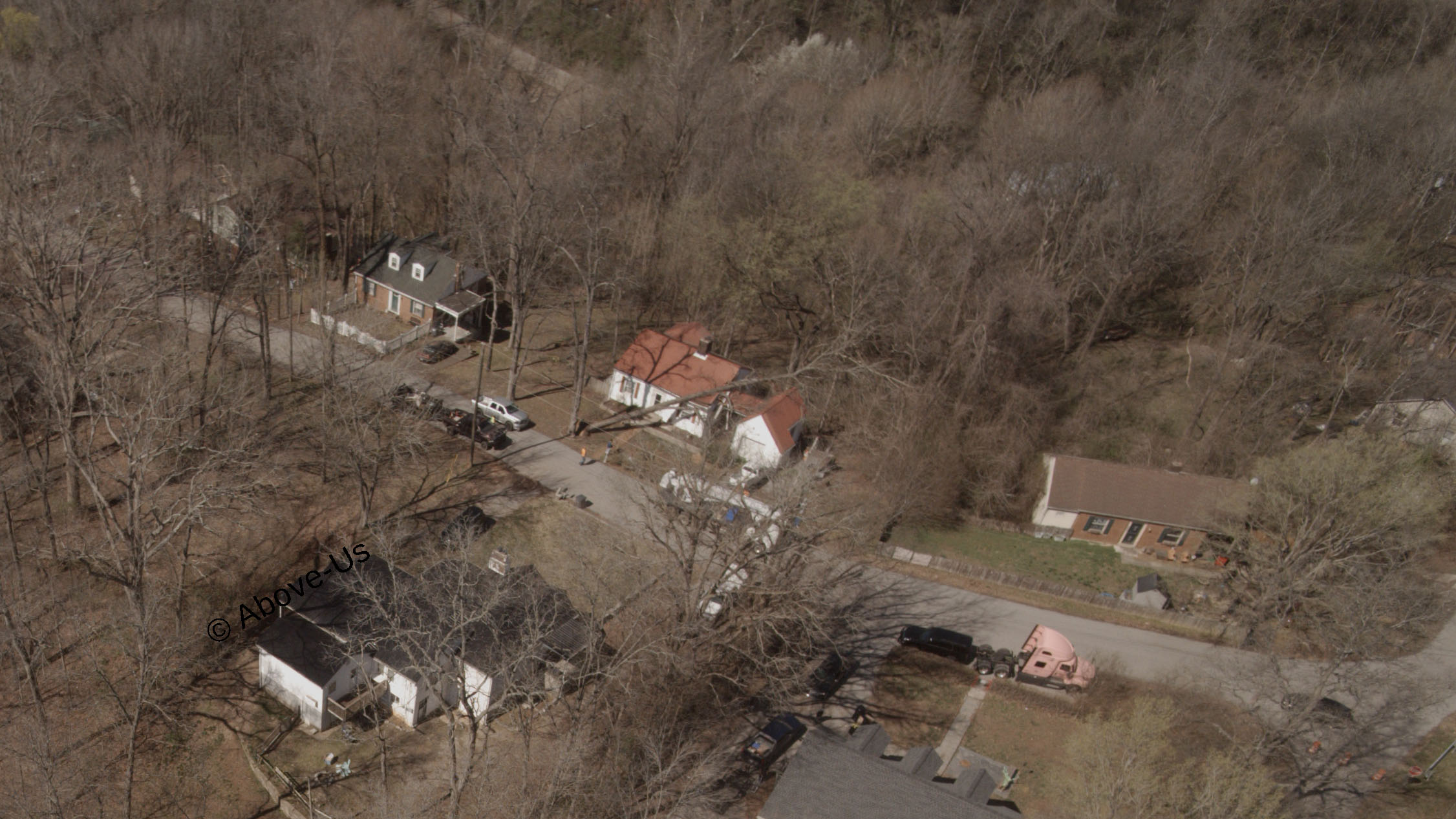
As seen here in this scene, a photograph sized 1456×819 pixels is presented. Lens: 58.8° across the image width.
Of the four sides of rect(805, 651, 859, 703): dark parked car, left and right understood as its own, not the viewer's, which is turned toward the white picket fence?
right

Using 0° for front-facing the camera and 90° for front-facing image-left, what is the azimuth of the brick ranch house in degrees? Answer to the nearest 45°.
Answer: approximately 0°

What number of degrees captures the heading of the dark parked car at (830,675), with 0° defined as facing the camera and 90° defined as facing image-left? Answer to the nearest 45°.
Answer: approximately 45°

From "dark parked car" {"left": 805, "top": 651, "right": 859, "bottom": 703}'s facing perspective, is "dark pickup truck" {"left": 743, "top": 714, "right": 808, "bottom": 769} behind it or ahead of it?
ahead

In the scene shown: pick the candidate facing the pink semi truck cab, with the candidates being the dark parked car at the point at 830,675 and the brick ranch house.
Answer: the brick ranch house

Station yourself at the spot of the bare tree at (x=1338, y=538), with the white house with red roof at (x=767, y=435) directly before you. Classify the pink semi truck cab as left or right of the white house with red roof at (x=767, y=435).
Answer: left

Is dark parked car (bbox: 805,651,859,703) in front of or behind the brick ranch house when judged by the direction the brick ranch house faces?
in front
